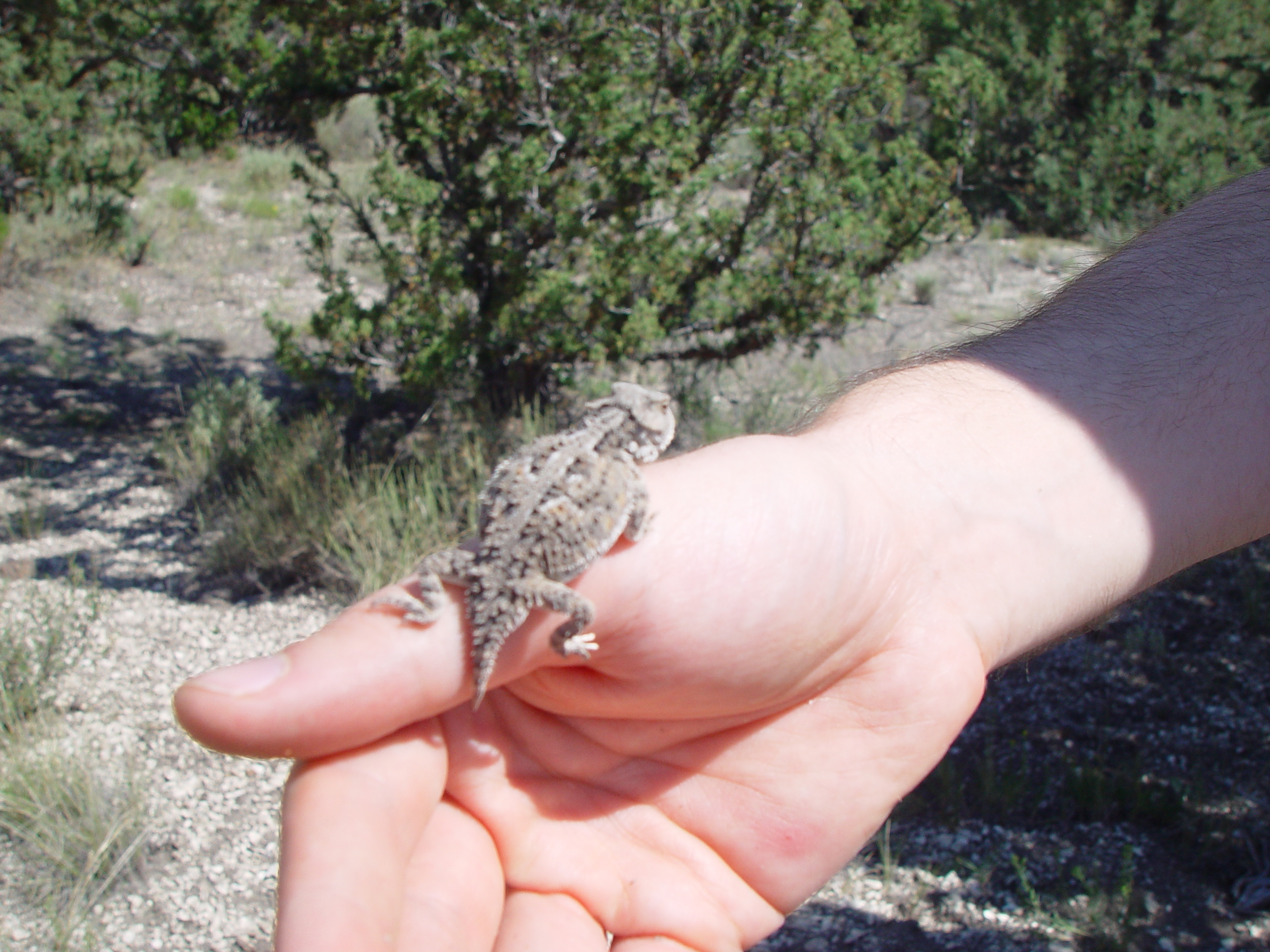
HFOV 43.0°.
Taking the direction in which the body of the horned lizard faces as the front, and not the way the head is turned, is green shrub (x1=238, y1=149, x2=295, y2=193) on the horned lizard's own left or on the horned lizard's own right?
on the horned lizard's own left

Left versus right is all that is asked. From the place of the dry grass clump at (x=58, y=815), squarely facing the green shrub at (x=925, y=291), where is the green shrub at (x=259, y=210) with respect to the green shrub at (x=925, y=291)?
left

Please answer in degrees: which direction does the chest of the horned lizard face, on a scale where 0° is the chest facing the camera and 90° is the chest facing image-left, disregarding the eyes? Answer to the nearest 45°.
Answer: approximately 225°

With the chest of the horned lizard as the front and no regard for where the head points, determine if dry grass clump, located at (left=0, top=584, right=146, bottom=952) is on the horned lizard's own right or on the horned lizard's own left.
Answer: on the horned lizard's own left

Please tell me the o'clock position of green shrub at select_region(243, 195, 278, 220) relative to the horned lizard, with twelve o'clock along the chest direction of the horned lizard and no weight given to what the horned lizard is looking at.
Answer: The green shrub is roughly at 10 o'clock from the horned lizard.

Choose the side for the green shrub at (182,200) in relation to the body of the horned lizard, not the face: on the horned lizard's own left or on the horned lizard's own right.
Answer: on the horned lizard's own left

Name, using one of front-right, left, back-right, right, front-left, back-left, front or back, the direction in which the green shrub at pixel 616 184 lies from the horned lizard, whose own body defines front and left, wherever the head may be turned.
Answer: front-left
